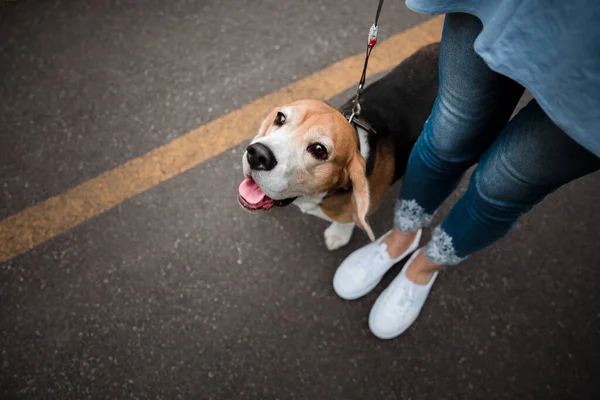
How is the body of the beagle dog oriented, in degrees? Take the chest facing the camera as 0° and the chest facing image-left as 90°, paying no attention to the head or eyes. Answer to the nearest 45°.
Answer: approximately 45°
